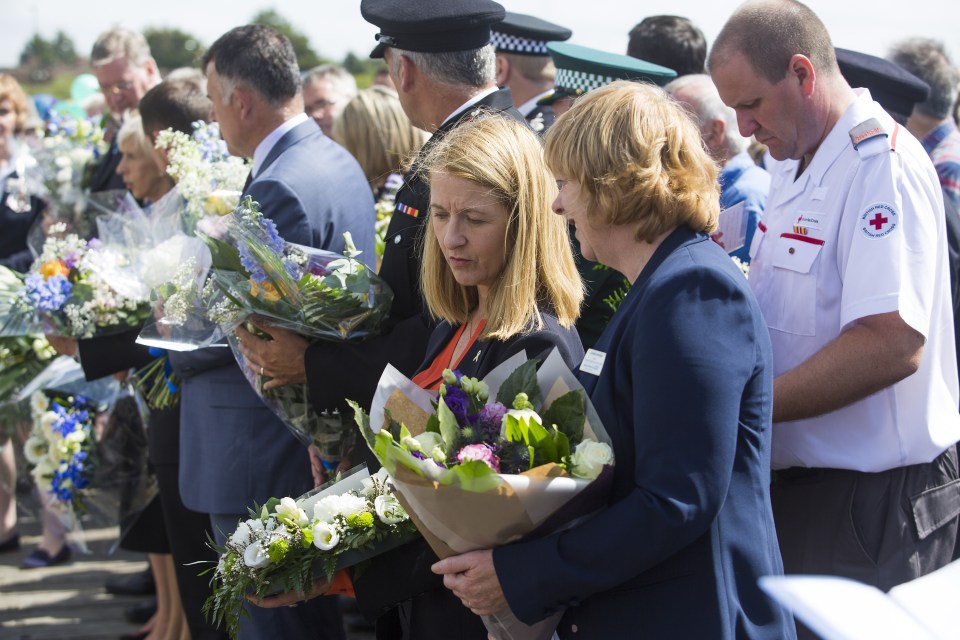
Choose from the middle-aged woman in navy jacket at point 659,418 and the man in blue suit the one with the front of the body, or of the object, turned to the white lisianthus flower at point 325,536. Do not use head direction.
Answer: the middle-aged woman in navy jacket

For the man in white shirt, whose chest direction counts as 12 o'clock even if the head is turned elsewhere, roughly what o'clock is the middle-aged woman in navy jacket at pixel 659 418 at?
The middle-aged woman in navy jacket is roughly at 11 o'clock from the man in white shirt.

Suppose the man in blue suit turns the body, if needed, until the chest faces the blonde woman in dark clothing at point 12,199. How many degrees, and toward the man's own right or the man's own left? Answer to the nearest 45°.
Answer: approximately 45° to the man's own right

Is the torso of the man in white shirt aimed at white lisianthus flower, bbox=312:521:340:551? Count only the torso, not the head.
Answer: yes

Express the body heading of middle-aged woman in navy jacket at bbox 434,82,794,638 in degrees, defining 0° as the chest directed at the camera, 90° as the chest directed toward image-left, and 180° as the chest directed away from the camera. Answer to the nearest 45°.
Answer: approximately 90°

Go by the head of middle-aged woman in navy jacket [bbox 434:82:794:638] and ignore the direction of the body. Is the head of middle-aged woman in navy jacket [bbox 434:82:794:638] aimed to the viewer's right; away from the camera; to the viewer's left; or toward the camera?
to the viewer's left

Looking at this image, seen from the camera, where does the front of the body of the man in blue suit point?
to the viewer's left

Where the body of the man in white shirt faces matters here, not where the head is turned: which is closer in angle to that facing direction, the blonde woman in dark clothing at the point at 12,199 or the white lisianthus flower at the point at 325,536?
the white lisianthus flower

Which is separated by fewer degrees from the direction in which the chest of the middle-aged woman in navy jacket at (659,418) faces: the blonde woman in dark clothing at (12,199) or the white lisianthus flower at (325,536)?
the white lisianthus flower

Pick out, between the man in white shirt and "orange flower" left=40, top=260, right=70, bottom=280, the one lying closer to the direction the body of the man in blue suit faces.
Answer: the orange flower
